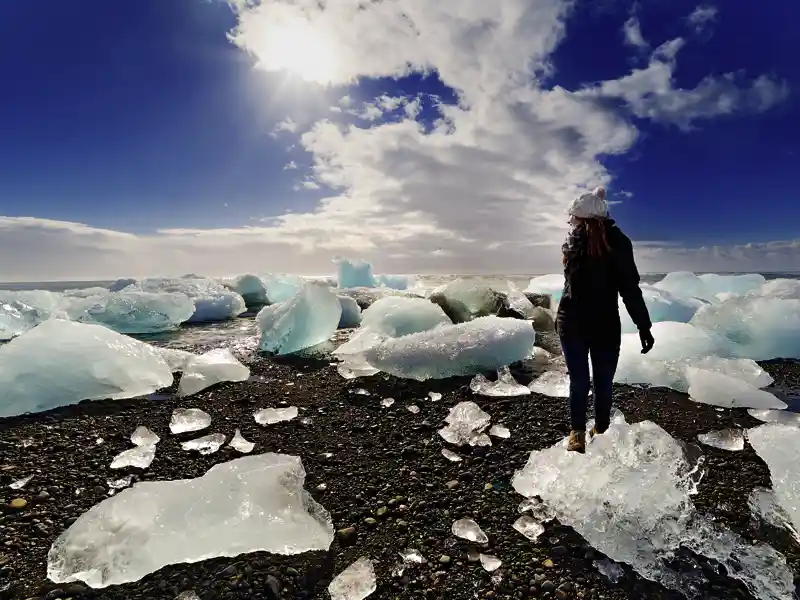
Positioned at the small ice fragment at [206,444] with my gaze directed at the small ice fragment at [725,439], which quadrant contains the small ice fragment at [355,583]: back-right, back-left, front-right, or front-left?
front-right

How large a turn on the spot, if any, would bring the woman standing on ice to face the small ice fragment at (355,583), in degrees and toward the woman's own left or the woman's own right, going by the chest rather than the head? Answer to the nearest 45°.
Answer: approximately 90° to the woman's own left

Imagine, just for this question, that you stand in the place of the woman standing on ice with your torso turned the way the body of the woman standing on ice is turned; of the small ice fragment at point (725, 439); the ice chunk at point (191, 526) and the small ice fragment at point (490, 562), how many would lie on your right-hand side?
1

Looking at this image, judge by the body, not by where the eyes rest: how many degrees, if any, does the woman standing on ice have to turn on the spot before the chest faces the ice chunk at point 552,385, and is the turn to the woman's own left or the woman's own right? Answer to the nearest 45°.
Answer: approximately 45° to the woman's own right

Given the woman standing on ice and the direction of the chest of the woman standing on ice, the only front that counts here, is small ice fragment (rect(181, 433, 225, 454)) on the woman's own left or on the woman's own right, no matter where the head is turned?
on the woman's own left

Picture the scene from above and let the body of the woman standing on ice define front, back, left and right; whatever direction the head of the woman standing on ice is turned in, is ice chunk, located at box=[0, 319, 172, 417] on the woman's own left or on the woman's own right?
on the woman's own left

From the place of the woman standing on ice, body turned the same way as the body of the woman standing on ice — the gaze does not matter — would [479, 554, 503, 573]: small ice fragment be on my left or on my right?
on my left

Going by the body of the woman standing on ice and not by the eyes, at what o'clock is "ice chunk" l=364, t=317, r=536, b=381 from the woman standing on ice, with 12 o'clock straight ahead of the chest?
The ice chunk is roughly at 12 o'clock from the woman standing on ice.

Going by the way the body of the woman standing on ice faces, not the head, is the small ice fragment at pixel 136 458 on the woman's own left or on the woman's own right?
on the woman's own left

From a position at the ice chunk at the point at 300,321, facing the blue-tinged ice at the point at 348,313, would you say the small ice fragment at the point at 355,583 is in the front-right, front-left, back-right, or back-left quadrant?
back-right

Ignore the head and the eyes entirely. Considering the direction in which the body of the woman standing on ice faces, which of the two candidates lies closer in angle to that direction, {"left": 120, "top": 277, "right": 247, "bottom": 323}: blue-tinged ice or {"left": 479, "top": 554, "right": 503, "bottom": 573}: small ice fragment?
the blue-tinged ice

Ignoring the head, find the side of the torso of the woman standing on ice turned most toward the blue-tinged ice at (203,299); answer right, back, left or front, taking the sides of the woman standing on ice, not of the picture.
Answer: front

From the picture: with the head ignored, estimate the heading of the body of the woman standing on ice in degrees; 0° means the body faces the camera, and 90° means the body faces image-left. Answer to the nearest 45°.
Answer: approximately 135°

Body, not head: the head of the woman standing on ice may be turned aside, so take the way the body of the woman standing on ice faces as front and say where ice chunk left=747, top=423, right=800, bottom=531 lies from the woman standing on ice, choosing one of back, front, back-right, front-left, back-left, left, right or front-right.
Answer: back-right

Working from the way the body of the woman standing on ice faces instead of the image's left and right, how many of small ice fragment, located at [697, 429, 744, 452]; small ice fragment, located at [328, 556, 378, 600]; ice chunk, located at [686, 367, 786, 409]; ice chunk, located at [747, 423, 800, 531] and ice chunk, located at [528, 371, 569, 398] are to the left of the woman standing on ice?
1

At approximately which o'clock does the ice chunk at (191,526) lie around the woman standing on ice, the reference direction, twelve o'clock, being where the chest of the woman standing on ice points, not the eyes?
The ice chunk is roughly at 9 o'clock from the woman standing on ice.

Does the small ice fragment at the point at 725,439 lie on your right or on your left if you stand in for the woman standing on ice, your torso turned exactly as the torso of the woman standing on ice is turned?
on your right

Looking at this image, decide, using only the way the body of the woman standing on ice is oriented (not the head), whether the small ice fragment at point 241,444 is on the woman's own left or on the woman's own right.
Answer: on the woman's own left
